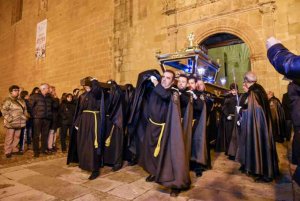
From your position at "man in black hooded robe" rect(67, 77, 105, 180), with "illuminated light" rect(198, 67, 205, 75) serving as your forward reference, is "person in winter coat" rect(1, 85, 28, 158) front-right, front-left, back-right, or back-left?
back-left

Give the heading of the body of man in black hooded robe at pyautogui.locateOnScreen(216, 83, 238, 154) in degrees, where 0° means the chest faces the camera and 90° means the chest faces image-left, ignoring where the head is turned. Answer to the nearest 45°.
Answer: approximately 315°

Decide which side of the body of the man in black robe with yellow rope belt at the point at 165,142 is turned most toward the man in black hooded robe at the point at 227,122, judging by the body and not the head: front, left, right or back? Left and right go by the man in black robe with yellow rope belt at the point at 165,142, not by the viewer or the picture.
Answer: back

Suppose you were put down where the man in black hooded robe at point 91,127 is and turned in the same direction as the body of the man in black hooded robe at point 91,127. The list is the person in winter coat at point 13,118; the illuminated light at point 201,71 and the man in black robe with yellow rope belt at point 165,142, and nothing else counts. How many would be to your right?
1

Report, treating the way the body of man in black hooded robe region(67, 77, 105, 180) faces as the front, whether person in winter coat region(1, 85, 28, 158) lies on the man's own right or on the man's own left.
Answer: on the man's own right

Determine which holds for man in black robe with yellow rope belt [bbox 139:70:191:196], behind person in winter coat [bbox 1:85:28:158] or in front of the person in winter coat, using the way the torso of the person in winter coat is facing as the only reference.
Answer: in front
